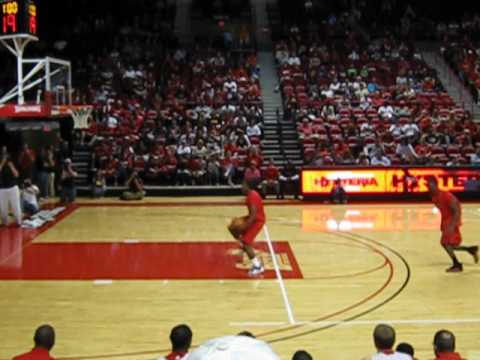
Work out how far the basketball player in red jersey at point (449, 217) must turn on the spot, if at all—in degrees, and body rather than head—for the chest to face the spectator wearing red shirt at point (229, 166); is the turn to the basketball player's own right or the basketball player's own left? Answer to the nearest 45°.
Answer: approximately 45° to the basketball player's own right

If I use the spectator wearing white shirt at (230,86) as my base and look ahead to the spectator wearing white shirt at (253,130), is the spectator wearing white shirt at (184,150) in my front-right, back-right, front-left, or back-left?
front-right

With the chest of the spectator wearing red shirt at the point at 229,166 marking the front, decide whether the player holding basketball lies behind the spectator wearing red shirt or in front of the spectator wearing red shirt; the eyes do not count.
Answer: in front

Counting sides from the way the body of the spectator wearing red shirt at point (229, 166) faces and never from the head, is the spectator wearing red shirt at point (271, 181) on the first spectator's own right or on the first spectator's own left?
on the first spectator's own left

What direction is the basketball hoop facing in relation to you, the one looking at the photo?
facing to the right of the viewer

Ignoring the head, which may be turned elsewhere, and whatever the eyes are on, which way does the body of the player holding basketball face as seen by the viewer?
to the viewer's left

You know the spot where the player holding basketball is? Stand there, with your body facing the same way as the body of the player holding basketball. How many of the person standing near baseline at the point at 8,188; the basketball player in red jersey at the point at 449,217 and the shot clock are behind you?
1

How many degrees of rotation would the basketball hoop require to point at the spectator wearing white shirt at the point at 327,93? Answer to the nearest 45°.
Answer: approximately 45° to its left

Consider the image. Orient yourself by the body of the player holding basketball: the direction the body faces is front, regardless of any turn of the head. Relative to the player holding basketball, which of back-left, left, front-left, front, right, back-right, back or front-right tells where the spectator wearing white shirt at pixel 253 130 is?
right

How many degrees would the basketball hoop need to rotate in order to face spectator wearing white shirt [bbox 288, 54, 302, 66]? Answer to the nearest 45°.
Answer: approximately 45° to its left

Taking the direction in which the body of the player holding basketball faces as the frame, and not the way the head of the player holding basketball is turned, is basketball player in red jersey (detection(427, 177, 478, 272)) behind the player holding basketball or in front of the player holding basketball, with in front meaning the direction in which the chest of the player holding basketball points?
behind

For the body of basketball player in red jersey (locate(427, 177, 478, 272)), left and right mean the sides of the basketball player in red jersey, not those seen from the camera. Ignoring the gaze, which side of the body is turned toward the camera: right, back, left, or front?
left

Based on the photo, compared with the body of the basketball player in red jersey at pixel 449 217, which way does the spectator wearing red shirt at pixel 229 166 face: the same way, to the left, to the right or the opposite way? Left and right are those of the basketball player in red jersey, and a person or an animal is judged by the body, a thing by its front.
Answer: to the left

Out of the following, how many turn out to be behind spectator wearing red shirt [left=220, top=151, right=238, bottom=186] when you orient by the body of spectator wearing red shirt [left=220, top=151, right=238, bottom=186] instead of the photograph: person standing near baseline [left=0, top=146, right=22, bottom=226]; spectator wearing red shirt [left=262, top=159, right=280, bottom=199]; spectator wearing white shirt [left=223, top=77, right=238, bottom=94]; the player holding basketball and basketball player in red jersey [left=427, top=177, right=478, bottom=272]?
1

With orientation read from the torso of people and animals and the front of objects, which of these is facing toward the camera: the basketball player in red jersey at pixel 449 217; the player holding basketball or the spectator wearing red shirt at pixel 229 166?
the spectator wearing red shirt
